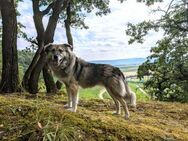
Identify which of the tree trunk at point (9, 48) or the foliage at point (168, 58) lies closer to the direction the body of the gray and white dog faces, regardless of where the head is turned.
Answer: the tree trunk

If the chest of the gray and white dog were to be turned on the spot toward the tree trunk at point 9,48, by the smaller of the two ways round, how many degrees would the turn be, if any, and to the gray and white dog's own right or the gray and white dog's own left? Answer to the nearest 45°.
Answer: approximately 45° to the gray and white dog's own right

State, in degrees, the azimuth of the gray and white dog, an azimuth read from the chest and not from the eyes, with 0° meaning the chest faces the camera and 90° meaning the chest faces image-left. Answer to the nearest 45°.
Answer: approximately 90°

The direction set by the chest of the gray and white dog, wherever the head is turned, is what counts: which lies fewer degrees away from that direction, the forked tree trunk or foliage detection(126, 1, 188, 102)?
the forked tree trunk
